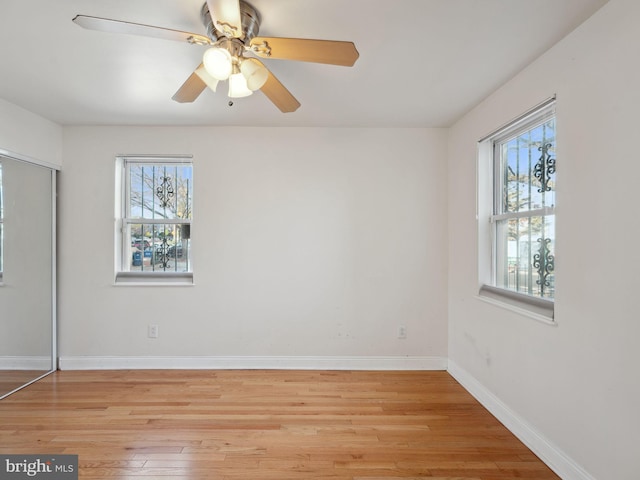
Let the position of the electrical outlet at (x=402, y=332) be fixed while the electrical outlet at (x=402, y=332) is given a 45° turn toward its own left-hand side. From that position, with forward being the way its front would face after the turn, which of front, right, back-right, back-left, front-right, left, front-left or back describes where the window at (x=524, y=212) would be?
front

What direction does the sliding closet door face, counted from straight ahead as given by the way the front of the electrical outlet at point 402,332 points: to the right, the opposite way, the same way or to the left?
to the left

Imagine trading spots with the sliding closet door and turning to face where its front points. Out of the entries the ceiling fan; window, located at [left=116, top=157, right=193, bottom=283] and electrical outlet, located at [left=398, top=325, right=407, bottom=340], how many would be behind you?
0

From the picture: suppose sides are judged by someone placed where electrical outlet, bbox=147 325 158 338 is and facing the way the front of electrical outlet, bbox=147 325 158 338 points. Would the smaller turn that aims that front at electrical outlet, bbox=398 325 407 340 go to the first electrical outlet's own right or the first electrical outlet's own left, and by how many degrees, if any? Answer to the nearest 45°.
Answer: approximately 45° to the first electrical outlet's own left

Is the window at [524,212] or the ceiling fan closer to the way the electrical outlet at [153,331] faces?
the ceiling fan

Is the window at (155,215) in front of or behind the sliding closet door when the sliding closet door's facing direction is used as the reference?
in front

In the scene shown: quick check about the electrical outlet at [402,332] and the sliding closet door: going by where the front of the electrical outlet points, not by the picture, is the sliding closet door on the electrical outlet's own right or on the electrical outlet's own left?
on the electrical outlet's own right

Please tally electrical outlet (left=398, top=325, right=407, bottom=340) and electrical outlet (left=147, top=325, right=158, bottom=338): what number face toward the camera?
2

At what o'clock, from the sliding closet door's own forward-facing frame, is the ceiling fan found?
The ceiling fan is roughly at 1 o'clock from the sliding closet door.

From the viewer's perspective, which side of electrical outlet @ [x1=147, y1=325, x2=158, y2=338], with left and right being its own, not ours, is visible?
front

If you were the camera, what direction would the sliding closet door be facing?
facing the viewer and to the right of the viewer

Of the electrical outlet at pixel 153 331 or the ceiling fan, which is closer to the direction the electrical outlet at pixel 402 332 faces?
the ceiling fan

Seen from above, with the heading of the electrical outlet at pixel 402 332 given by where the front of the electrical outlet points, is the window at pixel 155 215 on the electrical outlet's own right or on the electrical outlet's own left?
on the electrical outlet's own right

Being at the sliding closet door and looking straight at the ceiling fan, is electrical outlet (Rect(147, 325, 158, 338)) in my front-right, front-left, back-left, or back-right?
front-left

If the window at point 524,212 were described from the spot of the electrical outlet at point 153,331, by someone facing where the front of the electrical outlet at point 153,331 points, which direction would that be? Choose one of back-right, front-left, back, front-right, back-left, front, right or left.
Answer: front-left

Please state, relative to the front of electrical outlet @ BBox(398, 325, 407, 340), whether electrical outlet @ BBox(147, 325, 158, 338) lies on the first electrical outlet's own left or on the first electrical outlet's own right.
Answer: on the first electrical outlet's own right
